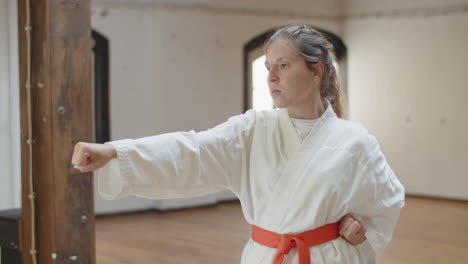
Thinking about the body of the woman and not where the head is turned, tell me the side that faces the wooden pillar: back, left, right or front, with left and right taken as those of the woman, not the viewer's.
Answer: right

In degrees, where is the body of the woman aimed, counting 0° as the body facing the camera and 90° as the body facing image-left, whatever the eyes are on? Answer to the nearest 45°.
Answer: approximately 45°
